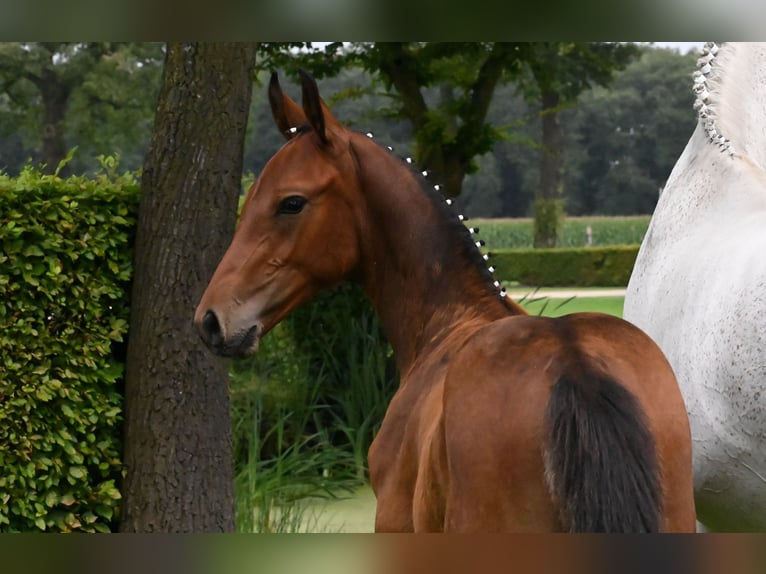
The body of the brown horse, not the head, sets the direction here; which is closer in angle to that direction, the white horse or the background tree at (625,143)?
the background tree

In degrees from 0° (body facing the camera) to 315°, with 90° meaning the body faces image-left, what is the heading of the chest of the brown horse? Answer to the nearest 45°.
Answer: approximately 135°

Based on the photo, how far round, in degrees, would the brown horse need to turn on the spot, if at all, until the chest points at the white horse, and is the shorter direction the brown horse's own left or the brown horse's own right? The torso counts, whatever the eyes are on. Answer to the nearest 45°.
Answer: approximately 90° to the brown horse's own right

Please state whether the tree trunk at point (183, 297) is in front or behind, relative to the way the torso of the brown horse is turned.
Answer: in front

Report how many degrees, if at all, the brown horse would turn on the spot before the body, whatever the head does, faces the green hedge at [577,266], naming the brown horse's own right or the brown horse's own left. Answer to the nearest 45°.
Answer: approximately 45° to the brown horse's own right

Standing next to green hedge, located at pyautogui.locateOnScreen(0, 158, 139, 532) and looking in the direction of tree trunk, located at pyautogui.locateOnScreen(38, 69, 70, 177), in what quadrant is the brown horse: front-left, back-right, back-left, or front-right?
back-right

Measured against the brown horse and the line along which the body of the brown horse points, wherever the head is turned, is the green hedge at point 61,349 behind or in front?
in front

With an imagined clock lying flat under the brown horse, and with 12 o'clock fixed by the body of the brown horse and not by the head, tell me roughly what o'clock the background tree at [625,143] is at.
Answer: The background tree is roughly at 2 o'clock from the brown horse.

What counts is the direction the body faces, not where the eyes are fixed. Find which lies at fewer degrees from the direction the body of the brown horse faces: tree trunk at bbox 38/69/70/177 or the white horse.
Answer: the tree trunk
